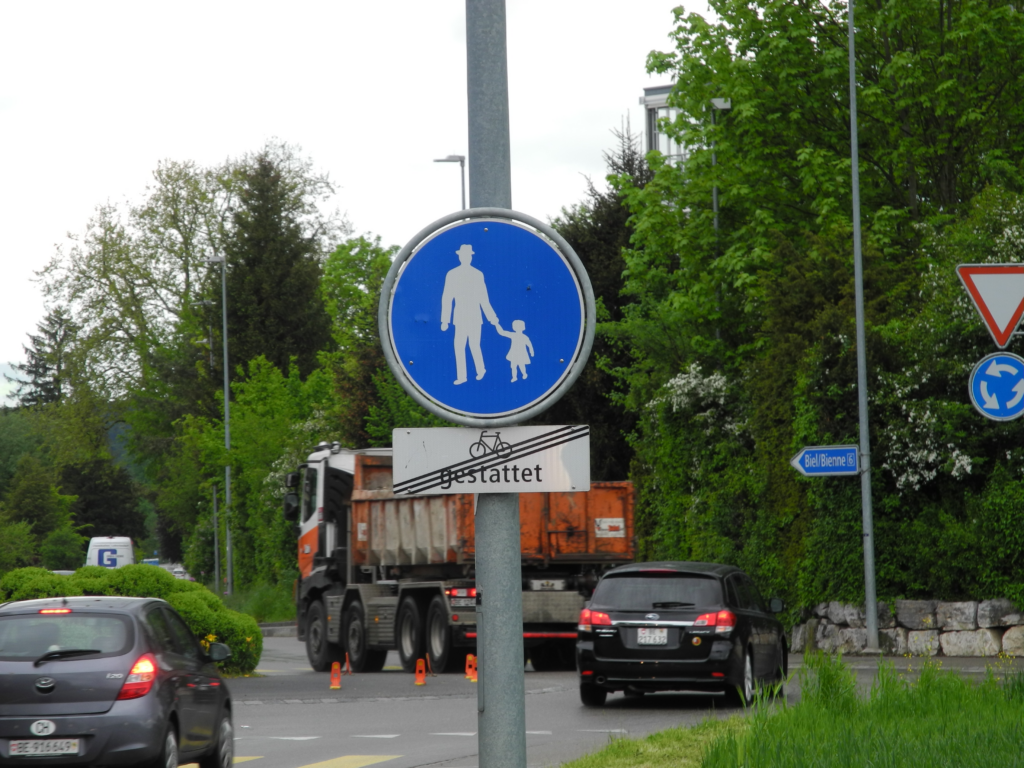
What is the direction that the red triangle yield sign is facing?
toward the camera

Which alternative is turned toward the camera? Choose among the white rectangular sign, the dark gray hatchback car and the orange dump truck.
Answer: the white rectangular sign

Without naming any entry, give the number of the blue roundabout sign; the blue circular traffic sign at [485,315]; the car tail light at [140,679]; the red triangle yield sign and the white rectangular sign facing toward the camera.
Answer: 5

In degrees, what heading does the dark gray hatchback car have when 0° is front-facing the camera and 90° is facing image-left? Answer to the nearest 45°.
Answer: approximately 225°

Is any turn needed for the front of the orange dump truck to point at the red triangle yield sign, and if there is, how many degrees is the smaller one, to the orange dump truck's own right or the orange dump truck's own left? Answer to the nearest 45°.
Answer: approximately 135° to the orange dump truck's own left

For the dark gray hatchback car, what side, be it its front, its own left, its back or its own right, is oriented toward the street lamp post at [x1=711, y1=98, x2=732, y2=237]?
front

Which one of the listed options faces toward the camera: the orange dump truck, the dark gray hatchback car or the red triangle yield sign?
the red triangle yield sign

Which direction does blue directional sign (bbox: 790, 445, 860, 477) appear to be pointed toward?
toward the camera

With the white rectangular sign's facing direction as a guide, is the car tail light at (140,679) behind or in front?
behind

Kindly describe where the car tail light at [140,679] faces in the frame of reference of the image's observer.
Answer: facing the viewer

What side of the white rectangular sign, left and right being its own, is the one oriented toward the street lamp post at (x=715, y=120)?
back

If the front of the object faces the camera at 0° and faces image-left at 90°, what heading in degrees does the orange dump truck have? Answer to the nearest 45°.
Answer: approximately 135°

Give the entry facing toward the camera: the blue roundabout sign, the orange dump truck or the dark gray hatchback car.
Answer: the blue roundabout sign

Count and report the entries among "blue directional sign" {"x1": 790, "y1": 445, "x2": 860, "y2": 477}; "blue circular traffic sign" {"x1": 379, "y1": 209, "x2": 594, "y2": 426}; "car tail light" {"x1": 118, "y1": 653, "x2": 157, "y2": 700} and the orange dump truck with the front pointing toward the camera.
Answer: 3

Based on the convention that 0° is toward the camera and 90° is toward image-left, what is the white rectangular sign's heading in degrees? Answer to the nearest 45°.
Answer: approximately 0°

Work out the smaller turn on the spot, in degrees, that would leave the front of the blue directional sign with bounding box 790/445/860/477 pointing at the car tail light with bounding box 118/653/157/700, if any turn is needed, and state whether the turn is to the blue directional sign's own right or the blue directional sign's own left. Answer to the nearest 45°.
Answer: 0° — it already faces it
